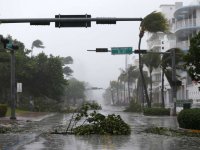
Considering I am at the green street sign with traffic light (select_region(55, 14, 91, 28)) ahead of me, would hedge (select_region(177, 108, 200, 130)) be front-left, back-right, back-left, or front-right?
front-left

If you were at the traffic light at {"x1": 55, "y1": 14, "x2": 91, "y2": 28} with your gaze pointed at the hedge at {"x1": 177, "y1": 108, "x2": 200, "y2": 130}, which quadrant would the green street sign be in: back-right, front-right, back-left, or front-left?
front-left

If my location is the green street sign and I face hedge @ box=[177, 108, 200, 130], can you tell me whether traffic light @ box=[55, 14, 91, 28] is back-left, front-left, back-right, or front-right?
front-right

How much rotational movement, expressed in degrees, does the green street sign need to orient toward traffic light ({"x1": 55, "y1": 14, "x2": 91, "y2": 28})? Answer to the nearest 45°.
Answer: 0° — it already faces it

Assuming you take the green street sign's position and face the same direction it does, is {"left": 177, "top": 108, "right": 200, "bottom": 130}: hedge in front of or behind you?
in front

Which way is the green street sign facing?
toward the camera
